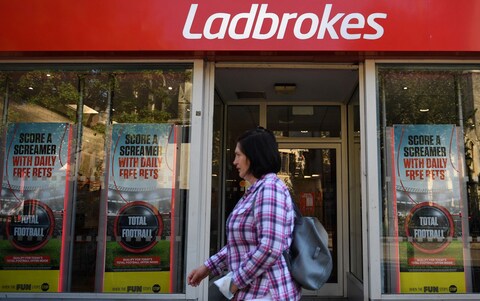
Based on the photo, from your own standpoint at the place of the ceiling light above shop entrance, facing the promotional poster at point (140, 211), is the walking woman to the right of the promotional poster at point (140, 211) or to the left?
left

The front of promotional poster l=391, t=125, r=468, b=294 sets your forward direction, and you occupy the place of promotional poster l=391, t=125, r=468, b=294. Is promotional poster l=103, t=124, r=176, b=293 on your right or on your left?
on your right

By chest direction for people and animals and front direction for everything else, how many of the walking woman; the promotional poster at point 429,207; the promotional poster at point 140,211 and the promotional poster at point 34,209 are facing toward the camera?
3

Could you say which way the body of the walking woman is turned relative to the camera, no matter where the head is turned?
to the viewer's left

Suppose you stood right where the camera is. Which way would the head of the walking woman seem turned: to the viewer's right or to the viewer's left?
to the viewer's left

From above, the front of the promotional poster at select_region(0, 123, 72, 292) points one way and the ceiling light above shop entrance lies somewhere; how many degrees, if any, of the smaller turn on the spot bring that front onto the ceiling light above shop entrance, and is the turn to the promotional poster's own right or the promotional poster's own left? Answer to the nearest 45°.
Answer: approximately 90° to the promotional poster's own left

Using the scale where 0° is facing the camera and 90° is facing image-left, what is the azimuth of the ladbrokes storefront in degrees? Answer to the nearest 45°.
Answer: approximately 0°

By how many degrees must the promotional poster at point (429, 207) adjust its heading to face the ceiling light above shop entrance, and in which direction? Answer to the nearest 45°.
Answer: approximately 90° to its right
